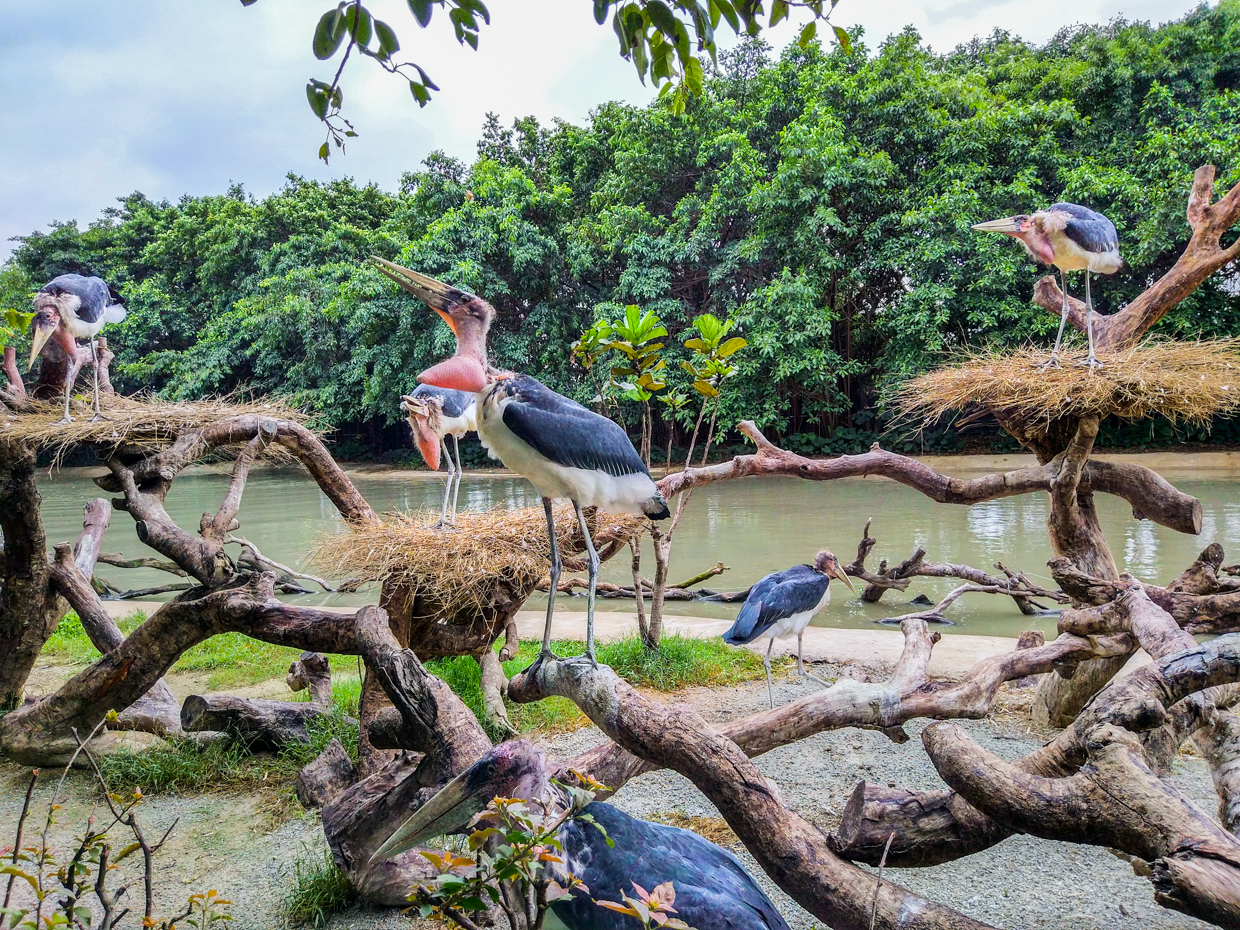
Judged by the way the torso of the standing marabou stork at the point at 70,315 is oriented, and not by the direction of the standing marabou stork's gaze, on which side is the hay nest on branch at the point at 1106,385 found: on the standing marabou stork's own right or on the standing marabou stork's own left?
on the standing marabou stork's own left

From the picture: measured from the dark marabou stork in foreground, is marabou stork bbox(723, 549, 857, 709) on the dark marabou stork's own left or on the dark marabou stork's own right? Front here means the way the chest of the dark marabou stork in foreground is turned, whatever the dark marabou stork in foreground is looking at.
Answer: on the dark marabou stork's own right

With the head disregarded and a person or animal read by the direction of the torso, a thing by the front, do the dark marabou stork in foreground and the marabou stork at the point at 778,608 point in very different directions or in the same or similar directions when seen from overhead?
very different directions

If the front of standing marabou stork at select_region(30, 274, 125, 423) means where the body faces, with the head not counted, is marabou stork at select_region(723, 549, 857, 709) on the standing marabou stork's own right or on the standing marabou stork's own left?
on the standing marabou stork's own left

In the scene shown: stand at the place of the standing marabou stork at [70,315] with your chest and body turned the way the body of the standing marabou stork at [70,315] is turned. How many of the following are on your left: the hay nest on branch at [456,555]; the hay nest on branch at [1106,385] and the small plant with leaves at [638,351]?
3

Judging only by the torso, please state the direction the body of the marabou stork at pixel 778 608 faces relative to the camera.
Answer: to the viewer's right

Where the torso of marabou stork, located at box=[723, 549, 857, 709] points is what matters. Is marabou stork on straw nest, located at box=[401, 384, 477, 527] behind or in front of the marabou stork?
behind

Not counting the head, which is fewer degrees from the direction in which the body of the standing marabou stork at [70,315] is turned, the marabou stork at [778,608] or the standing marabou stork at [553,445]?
the standing marabou stork

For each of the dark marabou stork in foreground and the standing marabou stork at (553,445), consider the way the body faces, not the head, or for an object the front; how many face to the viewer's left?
2

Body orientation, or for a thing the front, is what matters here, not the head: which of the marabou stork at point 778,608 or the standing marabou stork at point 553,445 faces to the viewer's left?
the standing marabou stork

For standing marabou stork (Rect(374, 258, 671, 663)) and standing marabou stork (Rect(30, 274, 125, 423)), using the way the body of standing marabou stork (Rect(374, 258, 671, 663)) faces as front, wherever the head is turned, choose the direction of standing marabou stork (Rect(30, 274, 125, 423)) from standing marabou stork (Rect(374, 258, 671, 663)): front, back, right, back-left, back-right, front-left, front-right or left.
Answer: front-right

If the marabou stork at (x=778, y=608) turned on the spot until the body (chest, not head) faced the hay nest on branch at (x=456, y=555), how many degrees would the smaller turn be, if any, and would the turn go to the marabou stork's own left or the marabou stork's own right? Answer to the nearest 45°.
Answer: approximately 135° to the marabou stork's own right

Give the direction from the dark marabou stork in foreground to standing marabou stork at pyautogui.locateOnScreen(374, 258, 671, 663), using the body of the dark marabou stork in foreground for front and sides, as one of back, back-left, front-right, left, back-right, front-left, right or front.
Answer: right

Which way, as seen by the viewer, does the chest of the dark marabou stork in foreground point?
to the viewer's left

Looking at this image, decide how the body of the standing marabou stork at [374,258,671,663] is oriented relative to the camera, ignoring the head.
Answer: to the viewer's left

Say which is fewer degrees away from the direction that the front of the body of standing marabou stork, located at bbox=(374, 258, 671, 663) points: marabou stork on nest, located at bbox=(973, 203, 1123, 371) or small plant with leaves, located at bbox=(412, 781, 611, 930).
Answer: the small plant with leaves
